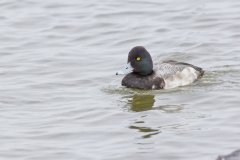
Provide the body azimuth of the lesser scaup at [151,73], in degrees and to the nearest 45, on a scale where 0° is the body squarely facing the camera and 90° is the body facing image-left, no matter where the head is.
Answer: approximately 45°
